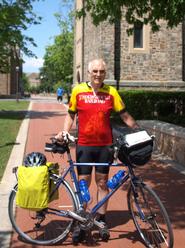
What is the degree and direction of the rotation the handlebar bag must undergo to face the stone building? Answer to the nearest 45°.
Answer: approximately 135° to its left

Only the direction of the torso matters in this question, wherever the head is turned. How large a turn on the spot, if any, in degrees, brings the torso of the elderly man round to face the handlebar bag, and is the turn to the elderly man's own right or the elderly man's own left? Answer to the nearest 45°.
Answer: approximately 45° to the elderly man's own left

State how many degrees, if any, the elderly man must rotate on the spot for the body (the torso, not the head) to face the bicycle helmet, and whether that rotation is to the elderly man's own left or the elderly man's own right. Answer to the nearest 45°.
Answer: approximately 90° to the elderly man's own right

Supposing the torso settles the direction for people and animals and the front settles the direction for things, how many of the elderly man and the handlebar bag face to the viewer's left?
0

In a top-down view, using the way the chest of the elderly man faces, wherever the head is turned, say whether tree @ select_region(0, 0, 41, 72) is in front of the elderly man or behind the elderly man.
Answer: behind

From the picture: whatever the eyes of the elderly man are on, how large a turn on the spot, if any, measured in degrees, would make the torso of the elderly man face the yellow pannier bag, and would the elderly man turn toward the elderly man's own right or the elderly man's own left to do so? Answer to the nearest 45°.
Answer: approximately 45° to the elderly man's own right

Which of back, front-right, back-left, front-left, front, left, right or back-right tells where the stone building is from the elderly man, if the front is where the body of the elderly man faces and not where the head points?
back

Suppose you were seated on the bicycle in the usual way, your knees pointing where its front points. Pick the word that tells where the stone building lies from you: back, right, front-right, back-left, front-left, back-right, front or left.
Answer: left

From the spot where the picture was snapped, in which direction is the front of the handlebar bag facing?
facing the viewer and to the right of the viewer

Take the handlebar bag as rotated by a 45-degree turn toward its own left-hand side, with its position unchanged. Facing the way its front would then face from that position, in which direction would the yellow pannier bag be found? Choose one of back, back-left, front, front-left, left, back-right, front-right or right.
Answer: back

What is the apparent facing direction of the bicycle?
to the viewer's right

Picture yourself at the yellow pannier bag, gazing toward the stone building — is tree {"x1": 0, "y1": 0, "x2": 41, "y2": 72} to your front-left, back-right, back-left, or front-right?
front-left

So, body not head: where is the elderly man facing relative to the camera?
toward the camera
